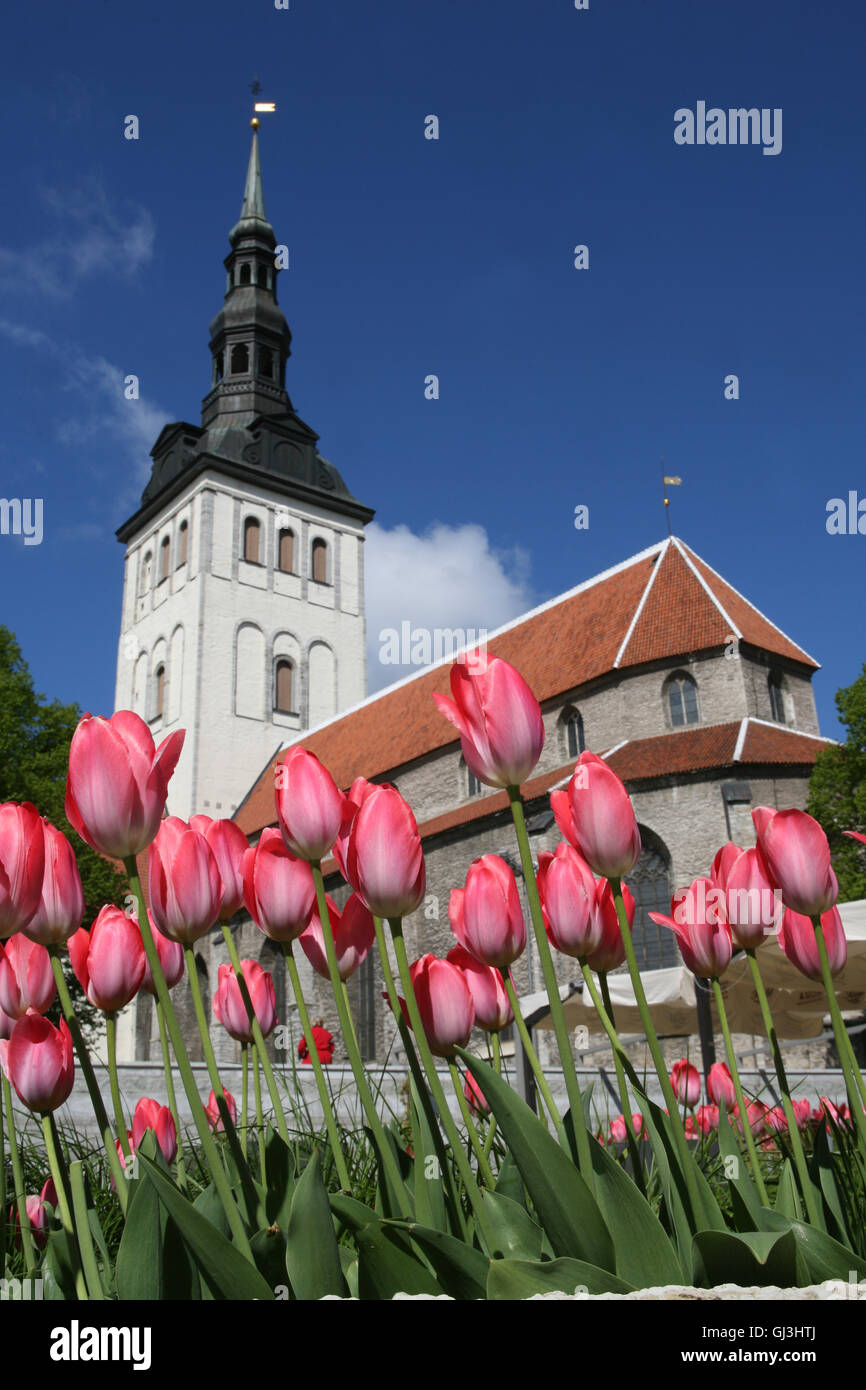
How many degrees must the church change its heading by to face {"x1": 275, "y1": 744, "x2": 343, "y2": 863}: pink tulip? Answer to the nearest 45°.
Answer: approximately 135° to its left

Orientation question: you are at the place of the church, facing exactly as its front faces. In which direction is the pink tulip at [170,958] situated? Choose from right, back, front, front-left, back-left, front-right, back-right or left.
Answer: back-left

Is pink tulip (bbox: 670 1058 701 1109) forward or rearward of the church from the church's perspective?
rearward

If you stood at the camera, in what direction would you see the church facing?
facing away from the viewer and to the left of the viewer
